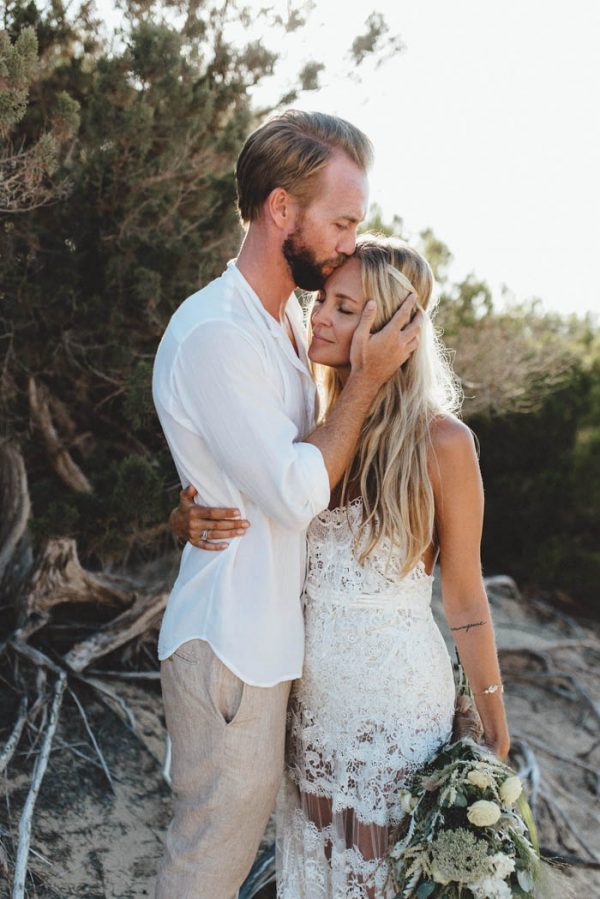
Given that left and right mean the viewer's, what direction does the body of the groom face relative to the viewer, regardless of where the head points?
facing to the right of the viewer

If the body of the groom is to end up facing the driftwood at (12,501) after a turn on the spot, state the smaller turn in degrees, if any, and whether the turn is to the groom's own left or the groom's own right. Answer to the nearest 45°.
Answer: approximately 135° to the groom's own left

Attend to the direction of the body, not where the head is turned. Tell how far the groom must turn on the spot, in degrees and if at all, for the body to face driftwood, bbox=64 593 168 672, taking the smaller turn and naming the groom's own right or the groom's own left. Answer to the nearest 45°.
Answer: approximately 90° to the groom's own left

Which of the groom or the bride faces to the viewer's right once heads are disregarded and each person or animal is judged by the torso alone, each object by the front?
the groom

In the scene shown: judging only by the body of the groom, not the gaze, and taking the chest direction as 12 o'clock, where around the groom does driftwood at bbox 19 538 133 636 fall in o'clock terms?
The driftwood is roughly at 8 o'clock from the groom.

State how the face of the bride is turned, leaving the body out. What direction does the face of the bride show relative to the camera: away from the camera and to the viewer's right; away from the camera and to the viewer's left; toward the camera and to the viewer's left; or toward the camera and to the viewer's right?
toward the camera and to the viewer's left

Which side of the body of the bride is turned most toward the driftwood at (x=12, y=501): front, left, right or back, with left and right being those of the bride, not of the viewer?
right

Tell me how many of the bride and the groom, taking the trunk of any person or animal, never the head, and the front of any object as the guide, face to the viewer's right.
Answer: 1

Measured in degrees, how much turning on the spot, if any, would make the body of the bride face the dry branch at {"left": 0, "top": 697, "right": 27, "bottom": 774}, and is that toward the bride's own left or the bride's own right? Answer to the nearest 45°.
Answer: approximately 90° to the bride's own right

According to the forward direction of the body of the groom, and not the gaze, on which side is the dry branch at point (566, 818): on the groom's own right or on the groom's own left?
on the groom's own left

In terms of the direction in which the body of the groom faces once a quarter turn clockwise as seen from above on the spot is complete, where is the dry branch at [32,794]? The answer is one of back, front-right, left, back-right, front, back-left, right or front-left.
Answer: back-right
